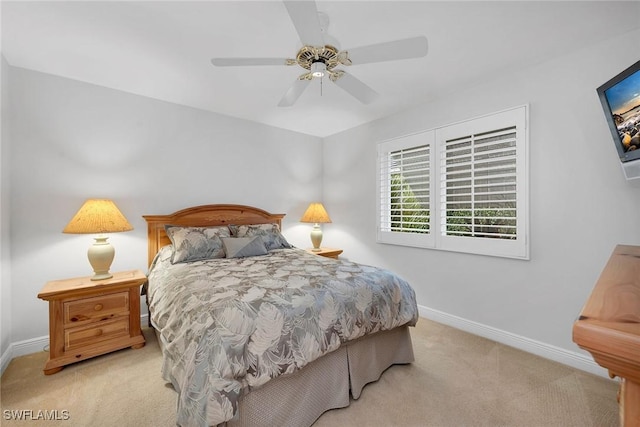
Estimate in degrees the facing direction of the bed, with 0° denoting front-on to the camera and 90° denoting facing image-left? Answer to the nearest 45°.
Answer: approximately 315°

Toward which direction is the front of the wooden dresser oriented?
to the viewer's left

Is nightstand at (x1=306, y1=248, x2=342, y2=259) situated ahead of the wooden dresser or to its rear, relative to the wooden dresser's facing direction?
ahead

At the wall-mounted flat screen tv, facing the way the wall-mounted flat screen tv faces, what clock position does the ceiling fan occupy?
The ceiling fan is roughly at 12 o'clock from the wall-mounted flat screen tv.

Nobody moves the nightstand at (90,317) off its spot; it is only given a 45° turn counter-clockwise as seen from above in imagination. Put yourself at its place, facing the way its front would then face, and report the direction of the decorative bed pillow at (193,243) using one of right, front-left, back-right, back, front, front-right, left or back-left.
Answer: front-left

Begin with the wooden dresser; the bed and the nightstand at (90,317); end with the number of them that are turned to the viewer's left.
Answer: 1

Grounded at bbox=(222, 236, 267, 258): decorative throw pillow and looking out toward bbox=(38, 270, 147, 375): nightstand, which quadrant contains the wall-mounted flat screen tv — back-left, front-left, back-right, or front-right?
back-left

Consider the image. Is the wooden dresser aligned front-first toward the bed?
yes

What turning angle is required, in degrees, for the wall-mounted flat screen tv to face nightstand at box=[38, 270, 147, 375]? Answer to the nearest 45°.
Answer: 0° — it already faces it

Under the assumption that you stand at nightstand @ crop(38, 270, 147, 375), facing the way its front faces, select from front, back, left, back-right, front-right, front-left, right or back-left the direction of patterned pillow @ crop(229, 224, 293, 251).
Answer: left

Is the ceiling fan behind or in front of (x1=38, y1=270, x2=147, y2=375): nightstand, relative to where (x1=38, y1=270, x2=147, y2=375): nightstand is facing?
in front

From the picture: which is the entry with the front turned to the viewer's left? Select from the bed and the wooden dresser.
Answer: the wooden dresser

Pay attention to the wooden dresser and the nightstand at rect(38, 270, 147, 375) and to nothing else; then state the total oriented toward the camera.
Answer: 1
